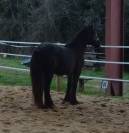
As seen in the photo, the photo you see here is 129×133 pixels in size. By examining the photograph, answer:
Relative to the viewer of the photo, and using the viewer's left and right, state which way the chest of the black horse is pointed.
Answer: facing away from the viewer and to the right of the viewer
